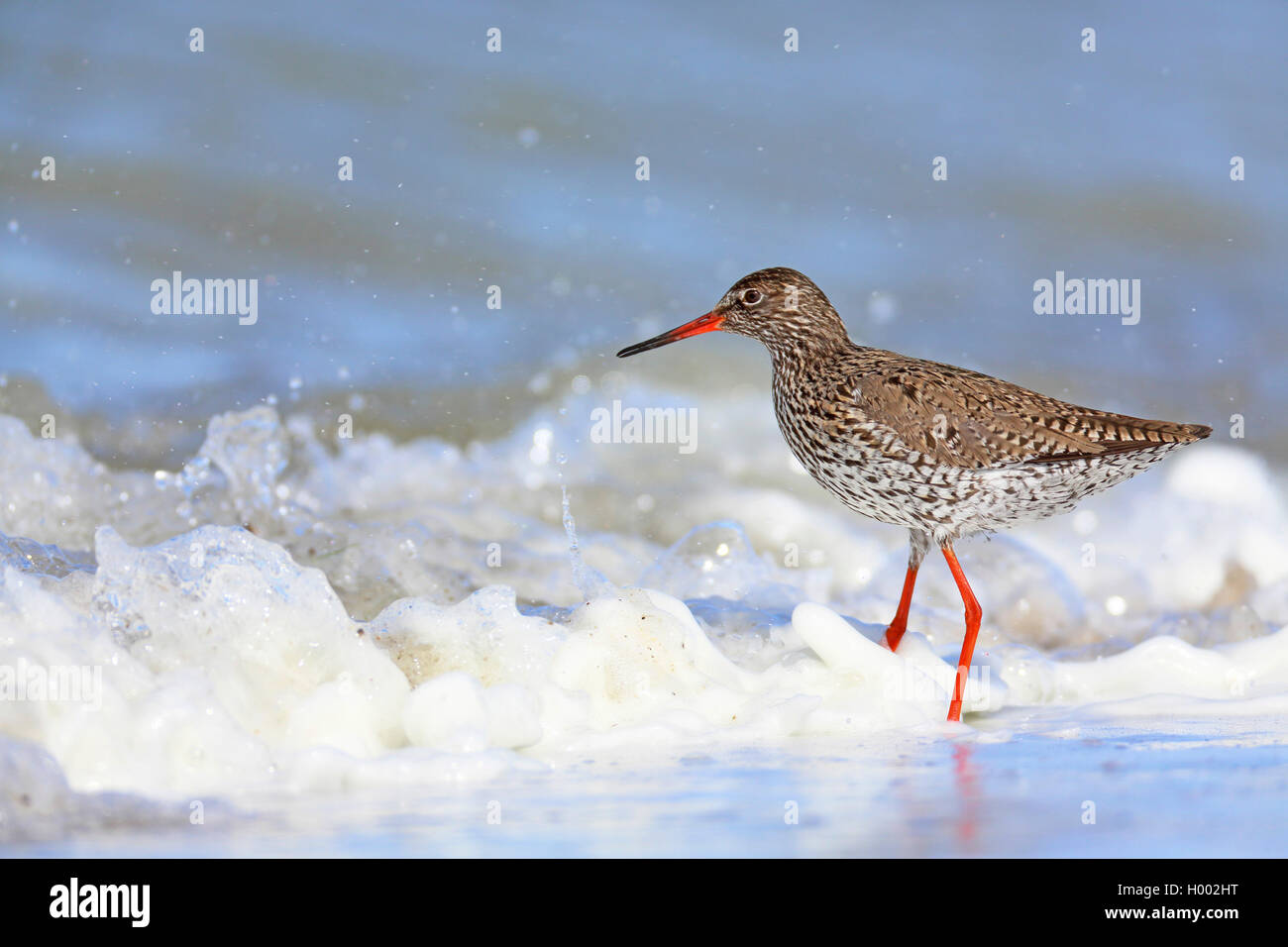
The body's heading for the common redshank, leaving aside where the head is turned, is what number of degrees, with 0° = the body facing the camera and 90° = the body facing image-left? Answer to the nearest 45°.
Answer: approximately 90°
